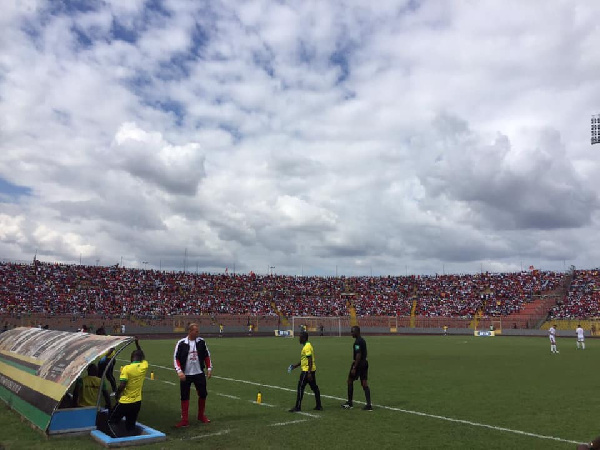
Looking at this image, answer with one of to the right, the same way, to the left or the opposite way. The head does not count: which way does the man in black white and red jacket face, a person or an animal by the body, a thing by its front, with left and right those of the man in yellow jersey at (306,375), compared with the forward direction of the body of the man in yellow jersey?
to the left

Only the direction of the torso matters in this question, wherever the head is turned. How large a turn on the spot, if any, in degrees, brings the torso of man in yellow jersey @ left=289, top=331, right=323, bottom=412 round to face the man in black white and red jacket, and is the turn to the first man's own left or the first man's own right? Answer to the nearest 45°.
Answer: approximately 45° to the first man's own left

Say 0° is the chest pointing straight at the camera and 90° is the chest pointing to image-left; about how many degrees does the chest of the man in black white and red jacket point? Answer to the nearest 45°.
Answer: approximately 0°

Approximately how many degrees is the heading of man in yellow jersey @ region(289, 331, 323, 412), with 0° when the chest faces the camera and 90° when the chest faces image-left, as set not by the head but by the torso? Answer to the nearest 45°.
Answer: approximately 90°

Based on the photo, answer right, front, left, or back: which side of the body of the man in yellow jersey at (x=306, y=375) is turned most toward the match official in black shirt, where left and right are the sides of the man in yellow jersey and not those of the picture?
back

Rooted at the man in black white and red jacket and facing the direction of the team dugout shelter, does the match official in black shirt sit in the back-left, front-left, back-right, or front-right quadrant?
back-right

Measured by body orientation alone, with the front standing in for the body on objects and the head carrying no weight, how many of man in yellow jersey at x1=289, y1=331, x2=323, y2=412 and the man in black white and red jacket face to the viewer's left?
1

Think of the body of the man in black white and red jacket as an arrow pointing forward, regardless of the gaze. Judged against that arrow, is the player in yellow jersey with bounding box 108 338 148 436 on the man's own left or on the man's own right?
on the man's own right

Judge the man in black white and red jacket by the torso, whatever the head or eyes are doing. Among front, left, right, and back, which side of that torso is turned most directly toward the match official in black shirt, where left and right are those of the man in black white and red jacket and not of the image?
left

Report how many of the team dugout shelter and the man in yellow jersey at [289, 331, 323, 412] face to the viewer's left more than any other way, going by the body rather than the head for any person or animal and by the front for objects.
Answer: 1

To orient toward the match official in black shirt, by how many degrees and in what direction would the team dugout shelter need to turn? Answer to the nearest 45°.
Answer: approximately 45° to its right

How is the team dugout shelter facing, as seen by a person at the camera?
facing away from the viewer and to the right of the viewer
